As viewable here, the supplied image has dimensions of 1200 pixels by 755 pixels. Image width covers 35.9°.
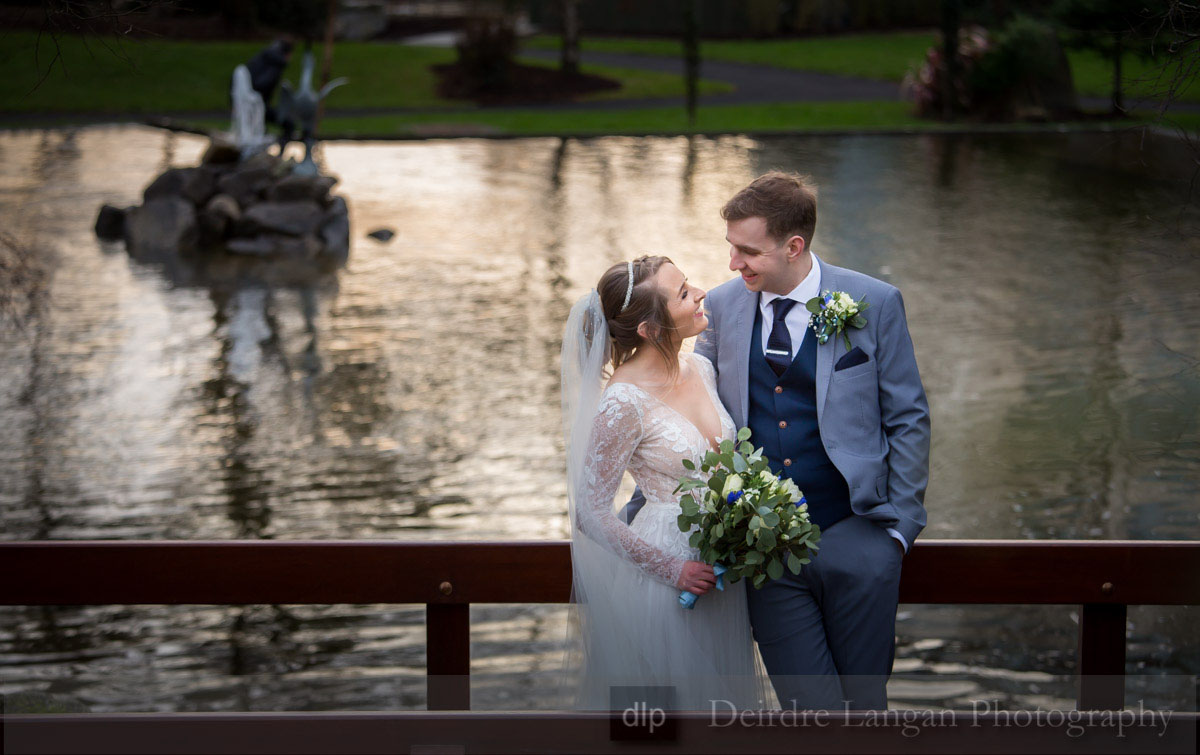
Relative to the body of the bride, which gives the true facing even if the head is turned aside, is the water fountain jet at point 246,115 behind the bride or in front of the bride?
behind

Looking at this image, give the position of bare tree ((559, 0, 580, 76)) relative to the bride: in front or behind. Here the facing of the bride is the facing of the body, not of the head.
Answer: behind

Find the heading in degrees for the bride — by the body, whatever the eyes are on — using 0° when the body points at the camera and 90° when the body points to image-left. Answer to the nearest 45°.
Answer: approximately 315°

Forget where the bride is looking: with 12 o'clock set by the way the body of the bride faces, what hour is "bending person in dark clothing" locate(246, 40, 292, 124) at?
The bending person in dark clothing is roughly at 7 o'clock from the bride.

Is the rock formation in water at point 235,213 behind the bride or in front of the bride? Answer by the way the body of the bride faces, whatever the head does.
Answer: behind

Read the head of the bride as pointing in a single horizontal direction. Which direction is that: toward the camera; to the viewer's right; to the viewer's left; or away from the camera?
to the viewer's right
